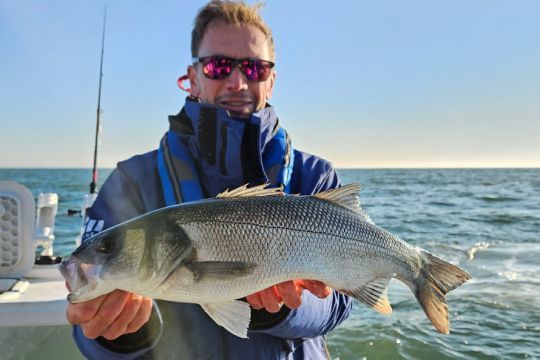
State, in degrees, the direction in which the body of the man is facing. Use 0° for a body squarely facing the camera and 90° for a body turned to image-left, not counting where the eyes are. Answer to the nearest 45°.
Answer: approximately 0°
